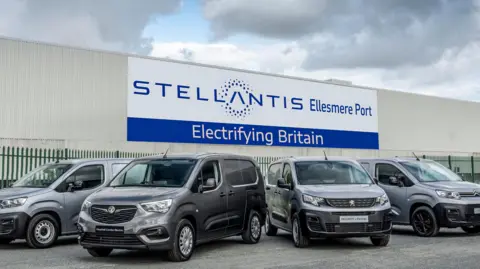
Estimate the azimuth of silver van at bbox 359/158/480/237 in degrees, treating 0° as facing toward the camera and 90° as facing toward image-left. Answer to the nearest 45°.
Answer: approximately 315°

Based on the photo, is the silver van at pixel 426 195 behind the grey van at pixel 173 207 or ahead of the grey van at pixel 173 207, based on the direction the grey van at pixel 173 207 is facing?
behind

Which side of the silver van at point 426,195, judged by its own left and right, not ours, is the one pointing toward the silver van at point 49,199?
right

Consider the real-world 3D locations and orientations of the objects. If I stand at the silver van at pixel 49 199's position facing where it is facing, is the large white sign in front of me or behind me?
behind

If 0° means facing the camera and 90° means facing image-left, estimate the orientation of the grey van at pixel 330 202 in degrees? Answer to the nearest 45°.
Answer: approximately 315°

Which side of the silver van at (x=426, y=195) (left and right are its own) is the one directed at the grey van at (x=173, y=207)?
right

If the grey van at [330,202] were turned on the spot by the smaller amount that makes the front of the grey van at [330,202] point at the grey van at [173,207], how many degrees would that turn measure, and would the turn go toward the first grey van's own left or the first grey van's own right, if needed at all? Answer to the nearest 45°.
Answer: approximately 90° to the first grey van's own right
